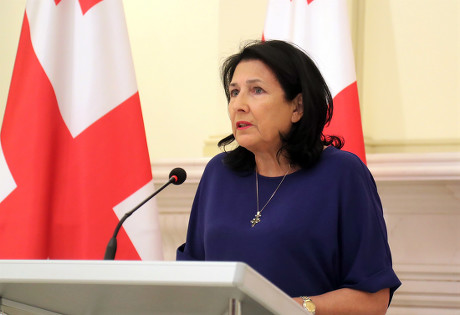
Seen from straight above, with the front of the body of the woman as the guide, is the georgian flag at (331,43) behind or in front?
behind

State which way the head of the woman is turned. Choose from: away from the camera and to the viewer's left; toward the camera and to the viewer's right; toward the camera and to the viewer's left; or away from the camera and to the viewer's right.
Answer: toward the camera and to the viewer's left

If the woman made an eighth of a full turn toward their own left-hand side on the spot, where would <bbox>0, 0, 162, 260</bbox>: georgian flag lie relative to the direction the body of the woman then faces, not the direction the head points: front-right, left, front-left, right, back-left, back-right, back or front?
back-right

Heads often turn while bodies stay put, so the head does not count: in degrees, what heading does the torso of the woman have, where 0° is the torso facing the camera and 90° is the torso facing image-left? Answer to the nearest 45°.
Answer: approximately 45°

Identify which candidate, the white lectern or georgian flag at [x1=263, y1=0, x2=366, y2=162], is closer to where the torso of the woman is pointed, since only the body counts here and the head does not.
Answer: the white lectern

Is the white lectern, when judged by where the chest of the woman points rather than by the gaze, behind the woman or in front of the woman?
in front
